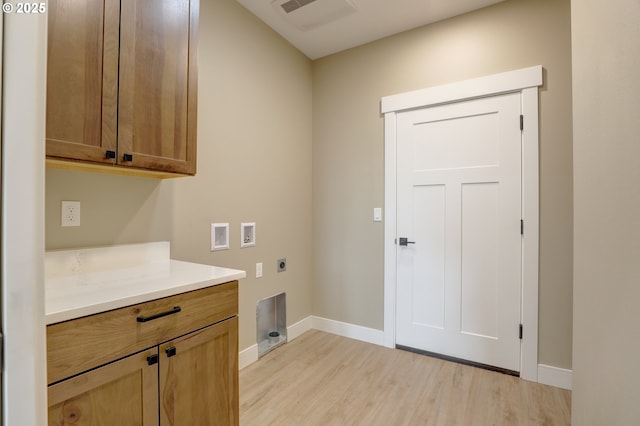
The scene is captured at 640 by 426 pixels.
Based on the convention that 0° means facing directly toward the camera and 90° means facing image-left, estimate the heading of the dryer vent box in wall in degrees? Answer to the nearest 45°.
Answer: approximately 315°

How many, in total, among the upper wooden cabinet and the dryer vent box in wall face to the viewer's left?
0

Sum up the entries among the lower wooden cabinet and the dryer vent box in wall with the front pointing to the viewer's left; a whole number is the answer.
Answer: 0

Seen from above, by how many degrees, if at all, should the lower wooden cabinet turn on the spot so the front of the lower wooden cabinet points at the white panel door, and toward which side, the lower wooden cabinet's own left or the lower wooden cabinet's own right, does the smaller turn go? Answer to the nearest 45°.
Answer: approximately 45° to the lower wooden cabinet's own left

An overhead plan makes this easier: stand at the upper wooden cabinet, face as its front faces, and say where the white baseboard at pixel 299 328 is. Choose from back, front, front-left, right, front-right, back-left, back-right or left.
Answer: left

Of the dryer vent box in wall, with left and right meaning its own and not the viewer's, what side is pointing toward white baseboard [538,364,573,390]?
front

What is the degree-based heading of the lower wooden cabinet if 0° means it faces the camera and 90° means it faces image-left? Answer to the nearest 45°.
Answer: approximately 315°

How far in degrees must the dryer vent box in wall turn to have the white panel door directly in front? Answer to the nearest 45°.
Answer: approximately 45° to its left

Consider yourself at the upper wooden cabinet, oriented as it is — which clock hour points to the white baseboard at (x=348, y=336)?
The white baseboard is roughly at 10 o'clock from the upper wooden cabinet.

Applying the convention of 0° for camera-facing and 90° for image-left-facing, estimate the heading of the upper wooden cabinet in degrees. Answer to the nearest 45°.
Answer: approximately 315°
